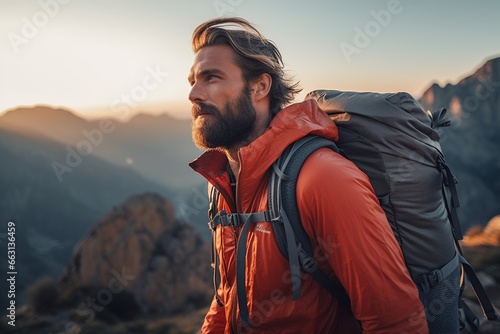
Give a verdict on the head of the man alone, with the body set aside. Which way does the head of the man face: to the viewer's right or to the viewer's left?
to the viewer's left

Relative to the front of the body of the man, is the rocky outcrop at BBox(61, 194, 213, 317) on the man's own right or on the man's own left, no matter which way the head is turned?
on the man's own right

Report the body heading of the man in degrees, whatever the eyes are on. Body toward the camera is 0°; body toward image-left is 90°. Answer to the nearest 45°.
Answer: approximately 45°
